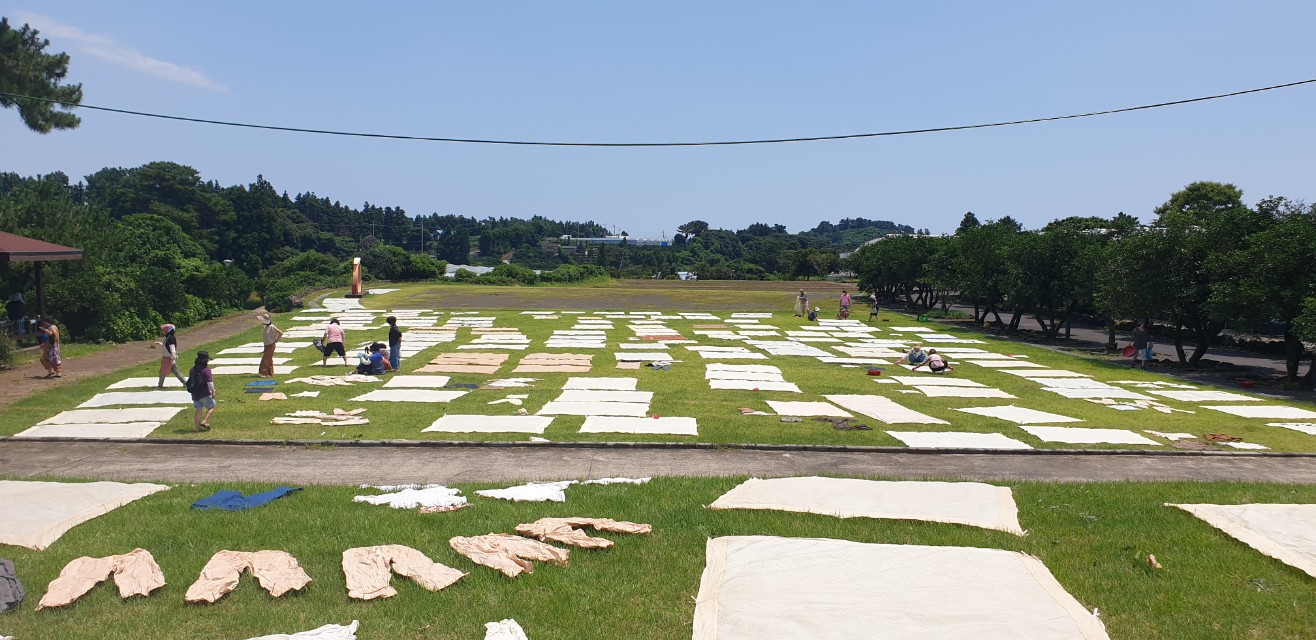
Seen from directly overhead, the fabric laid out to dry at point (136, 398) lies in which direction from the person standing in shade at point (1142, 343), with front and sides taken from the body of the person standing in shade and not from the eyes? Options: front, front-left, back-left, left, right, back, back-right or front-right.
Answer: front-right

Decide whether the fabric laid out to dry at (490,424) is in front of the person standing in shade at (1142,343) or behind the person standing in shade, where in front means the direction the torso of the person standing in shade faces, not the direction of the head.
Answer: in front

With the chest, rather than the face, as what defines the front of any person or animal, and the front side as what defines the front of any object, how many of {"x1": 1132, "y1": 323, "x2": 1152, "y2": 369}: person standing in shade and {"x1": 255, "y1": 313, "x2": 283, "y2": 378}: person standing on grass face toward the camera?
1

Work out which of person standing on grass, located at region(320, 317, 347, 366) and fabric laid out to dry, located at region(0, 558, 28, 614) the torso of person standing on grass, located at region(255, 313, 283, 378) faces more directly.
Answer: the fabric laid out to dry

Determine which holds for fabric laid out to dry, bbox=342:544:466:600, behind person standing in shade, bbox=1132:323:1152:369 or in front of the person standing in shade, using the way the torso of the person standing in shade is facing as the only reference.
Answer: in front

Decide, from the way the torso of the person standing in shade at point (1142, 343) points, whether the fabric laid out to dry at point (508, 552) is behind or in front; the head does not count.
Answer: in front

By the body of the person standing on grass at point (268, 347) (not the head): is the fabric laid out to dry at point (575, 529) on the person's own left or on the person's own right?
on the person's own left

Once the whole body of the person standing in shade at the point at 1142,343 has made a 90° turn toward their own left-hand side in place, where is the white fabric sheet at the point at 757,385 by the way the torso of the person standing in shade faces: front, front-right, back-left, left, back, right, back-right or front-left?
back-right
